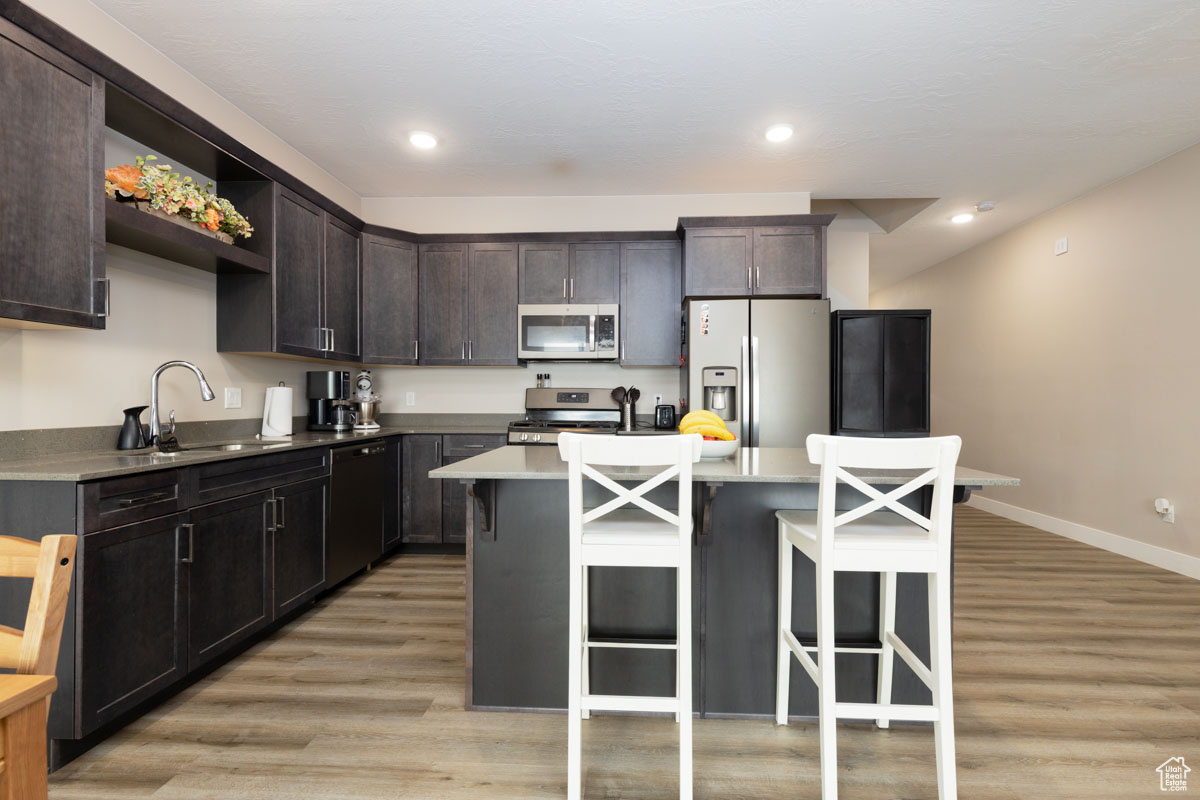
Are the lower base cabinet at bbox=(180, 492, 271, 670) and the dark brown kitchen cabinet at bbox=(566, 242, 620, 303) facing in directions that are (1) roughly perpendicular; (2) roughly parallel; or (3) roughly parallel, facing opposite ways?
roughly perpendicular

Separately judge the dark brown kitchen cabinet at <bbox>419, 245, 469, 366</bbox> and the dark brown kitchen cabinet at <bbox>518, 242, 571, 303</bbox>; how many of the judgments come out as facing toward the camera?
2

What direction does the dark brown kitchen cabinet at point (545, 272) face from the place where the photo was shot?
facing the viewer

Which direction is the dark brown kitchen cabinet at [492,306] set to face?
toward the camera

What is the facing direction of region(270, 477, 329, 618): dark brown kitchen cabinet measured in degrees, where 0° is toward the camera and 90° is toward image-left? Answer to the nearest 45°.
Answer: approximately 315°

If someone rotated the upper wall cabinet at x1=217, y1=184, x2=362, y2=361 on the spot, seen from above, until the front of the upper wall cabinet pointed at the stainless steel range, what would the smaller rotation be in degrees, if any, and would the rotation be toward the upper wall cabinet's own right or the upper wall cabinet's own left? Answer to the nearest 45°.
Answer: approximately 45° to the upper wall cabinet's own left

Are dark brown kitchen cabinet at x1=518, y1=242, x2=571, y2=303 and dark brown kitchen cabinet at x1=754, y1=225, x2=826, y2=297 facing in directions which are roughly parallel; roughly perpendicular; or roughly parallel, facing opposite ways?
roughly parallel

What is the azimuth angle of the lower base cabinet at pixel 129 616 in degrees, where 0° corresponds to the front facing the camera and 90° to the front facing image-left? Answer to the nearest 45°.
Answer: approximately 315°

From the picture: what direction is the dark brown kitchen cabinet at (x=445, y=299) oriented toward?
toward the camera

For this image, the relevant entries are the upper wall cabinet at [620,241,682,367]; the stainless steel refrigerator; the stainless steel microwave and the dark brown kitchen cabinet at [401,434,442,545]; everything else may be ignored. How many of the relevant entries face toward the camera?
4

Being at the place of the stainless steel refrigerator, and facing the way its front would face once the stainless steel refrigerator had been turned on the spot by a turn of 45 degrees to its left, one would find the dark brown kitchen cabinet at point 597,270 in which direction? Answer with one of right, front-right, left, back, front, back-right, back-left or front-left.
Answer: back-right

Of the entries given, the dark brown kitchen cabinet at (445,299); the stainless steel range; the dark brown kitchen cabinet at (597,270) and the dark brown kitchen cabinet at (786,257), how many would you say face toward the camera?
4

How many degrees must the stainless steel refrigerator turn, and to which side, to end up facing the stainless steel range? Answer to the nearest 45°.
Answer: approximately 90° to its right

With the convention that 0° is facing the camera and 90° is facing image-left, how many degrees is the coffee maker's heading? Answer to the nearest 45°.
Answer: approximately 315°

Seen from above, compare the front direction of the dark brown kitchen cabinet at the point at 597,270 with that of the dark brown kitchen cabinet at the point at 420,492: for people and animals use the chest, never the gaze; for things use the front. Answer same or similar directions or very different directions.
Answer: same or similar directions

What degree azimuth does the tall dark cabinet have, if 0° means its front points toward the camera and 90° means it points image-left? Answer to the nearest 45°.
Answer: approximately 0°
